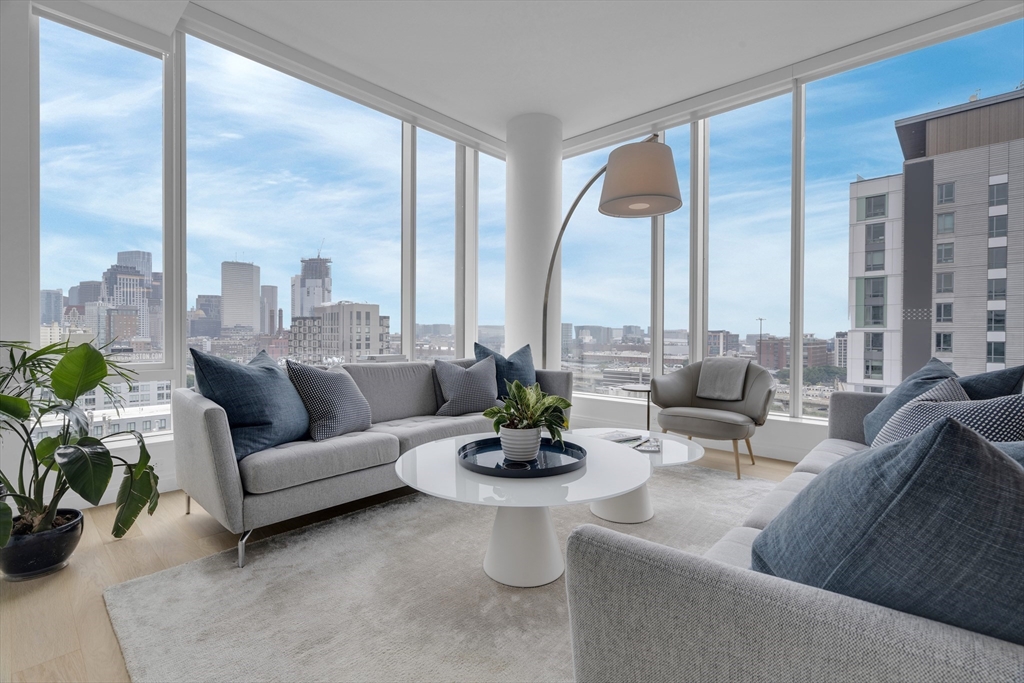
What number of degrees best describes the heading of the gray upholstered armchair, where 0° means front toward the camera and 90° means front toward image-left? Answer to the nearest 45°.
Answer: approximately 45°

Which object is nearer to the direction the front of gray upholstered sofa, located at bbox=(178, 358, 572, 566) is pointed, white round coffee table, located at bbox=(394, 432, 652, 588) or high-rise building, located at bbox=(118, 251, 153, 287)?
the white round coffee table

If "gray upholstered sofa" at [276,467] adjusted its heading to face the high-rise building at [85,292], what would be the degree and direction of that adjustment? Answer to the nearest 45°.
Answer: approximately 180°

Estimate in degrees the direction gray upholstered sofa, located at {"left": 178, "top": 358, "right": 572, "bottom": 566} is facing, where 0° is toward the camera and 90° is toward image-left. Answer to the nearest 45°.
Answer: approximately 315°

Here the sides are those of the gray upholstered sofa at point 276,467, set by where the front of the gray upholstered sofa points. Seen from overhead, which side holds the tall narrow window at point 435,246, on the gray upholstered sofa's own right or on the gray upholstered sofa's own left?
on the gray upholstered sofa's own left

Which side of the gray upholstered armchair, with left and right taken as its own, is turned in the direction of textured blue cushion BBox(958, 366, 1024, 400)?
left

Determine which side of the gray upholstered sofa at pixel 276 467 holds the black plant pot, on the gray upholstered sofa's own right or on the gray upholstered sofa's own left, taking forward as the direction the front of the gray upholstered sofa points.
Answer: on the gray upholstered sofa's own right

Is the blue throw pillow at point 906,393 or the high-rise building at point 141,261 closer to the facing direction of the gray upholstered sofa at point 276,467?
the blue throw pillow

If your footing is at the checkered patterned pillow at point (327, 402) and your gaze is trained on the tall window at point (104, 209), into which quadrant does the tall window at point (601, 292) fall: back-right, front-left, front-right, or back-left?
back-right

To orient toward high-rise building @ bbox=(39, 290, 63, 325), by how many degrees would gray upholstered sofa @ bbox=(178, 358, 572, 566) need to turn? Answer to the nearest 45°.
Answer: approximately 180°
